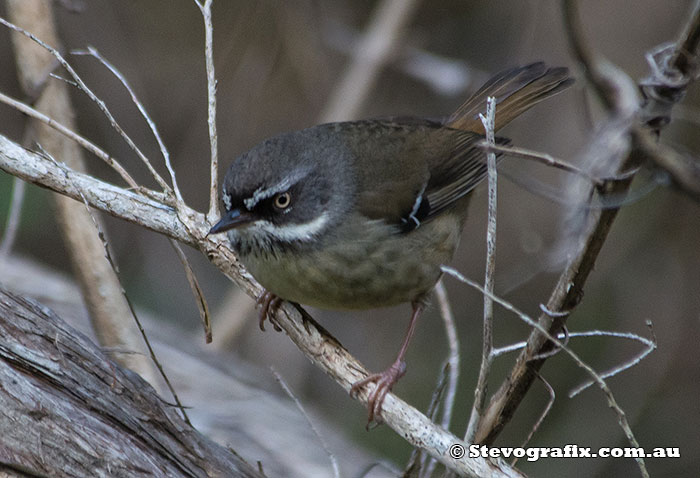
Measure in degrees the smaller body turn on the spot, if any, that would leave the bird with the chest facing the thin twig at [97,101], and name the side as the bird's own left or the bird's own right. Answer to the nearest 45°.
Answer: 0° — it already faces it

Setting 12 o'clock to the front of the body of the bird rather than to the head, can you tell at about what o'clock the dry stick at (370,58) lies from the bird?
The dry stick is roughly at 4 o'clock from the bird.

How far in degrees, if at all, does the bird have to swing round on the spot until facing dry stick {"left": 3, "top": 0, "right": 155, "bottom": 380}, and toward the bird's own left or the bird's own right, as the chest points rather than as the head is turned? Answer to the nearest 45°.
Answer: approximately 45° to the bird's own right

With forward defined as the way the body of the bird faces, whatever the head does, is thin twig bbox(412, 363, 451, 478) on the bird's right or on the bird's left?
on the bird's left

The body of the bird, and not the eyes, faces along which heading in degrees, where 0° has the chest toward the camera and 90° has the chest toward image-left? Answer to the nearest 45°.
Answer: approximately 45°
